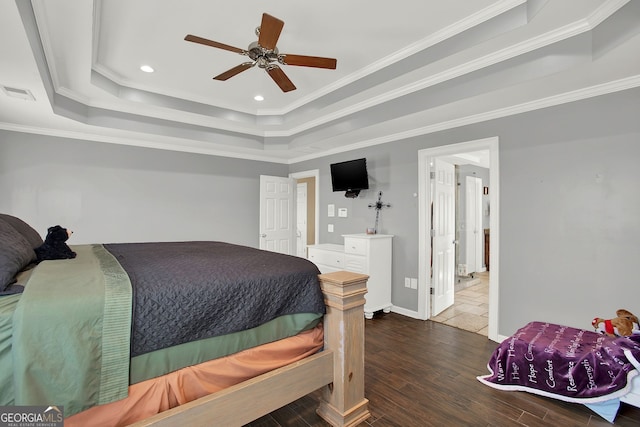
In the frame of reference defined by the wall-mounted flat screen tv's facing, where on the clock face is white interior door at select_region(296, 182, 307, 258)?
The white interior door is roughly at 4 o'clock from the wall-mounted flat screen tv.

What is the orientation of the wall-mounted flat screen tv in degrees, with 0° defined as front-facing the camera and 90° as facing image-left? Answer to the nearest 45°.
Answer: approximately 45°

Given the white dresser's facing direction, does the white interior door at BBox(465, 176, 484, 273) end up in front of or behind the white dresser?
behind

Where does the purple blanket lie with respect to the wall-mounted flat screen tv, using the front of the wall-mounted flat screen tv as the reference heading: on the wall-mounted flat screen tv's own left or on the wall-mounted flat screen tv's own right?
on the wall-mounted flat screen tv's own left

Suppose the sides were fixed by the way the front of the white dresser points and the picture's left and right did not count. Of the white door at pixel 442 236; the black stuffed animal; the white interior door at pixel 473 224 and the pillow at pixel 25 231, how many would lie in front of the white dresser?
2

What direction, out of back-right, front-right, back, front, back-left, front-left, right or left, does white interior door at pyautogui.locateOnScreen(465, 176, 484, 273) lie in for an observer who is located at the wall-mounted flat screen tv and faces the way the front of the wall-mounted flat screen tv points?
back

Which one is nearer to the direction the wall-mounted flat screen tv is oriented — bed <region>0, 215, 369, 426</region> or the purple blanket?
the bed

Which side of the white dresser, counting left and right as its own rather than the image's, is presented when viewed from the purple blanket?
left

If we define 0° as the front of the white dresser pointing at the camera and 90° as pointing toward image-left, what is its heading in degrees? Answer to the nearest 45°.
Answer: approximately 45°
